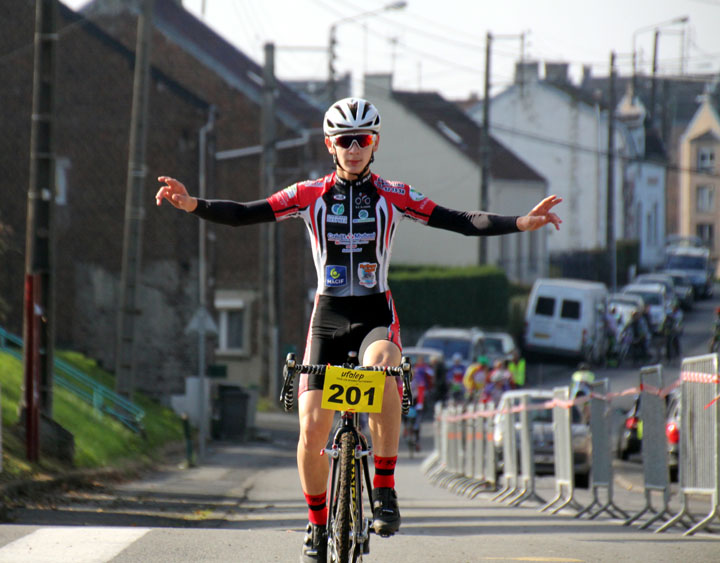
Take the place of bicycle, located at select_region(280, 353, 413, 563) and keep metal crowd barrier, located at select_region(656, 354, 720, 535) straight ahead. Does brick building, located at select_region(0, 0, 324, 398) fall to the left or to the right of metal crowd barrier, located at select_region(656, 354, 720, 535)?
left

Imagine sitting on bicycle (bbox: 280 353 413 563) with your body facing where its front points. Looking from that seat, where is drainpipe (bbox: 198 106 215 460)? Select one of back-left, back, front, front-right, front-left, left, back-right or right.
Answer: back

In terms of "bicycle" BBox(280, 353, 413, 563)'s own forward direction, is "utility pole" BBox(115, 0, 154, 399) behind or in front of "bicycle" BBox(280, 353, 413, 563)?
behind

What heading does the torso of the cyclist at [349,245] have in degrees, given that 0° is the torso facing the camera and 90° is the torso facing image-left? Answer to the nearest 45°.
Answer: approximately 0°

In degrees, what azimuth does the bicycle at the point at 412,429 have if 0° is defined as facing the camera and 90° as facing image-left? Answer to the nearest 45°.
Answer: approximately 0°

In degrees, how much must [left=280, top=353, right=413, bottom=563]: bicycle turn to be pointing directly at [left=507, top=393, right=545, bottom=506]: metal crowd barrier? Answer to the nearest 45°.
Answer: approximately 180°

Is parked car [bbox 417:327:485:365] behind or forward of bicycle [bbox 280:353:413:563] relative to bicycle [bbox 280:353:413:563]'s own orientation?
behind

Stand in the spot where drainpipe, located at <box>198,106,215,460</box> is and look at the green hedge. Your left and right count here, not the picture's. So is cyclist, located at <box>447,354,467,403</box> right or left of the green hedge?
right

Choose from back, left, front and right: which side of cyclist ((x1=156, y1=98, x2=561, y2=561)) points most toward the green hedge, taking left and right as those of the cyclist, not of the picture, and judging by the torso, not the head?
back
